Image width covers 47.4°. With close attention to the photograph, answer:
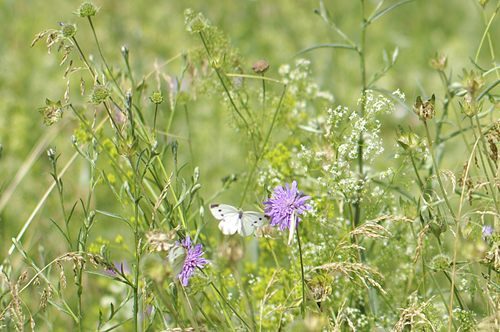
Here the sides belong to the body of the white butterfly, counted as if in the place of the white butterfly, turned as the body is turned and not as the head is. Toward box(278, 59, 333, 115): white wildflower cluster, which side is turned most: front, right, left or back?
front

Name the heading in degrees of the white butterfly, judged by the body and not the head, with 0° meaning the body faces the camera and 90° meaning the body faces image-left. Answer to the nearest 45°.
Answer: approximately 180°
